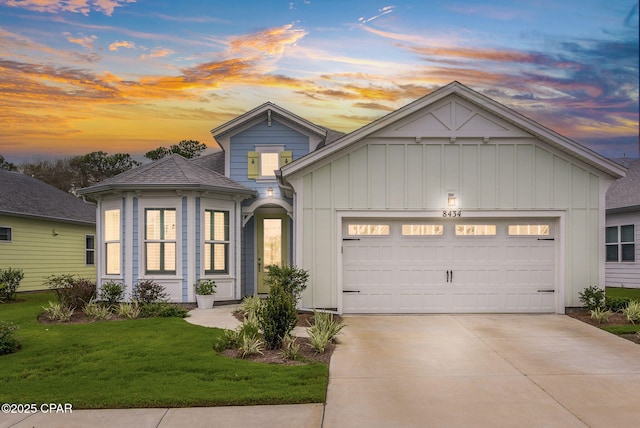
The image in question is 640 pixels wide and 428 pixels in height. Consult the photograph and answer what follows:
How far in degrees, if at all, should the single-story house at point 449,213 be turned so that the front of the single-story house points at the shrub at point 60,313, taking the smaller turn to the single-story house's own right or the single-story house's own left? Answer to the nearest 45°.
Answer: approximately 90° to the single-story house's own right

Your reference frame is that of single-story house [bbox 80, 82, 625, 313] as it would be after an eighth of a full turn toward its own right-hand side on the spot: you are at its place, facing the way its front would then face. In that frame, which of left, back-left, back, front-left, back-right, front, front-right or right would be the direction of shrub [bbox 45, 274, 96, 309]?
front-right

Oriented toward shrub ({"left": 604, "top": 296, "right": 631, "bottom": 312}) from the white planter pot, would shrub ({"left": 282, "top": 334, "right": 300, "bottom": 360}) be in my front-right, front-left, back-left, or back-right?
front-right

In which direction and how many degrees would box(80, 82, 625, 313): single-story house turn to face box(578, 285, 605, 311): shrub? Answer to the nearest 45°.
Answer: approximately 90° to its left

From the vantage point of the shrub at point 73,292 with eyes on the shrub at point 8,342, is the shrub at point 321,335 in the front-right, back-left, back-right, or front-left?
front-left

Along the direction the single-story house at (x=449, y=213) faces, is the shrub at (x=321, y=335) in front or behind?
in front

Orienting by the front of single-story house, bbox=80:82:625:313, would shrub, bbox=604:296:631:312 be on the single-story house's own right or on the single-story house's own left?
on the single-story house's own left

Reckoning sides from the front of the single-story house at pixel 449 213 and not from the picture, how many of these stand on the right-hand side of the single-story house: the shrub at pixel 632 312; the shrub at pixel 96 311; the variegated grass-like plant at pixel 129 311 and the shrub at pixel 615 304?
2

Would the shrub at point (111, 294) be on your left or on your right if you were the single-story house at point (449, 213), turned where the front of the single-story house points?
on your right

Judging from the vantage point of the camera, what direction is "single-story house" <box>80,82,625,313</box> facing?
facing the viewer

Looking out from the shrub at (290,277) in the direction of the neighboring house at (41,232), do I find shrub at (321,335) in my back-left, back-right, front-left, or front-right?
back-left

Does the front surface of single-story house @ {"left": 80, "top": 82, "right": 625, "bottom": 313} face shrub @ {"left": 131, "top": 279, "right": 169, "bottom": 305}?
no
